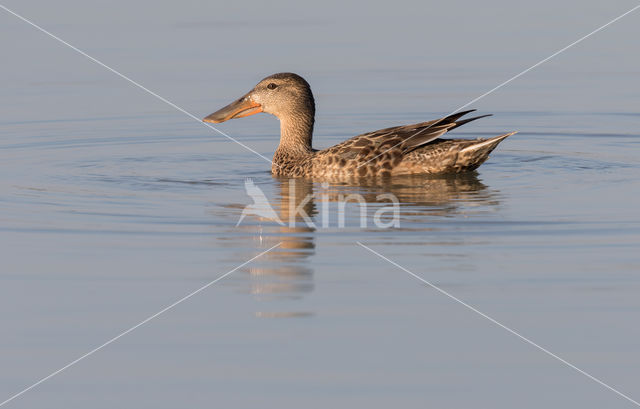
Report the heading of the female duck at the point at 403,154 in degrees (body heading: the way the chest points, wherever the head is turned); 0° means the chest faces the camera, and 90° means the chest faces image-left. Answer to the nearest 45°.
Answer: approximately 90°
